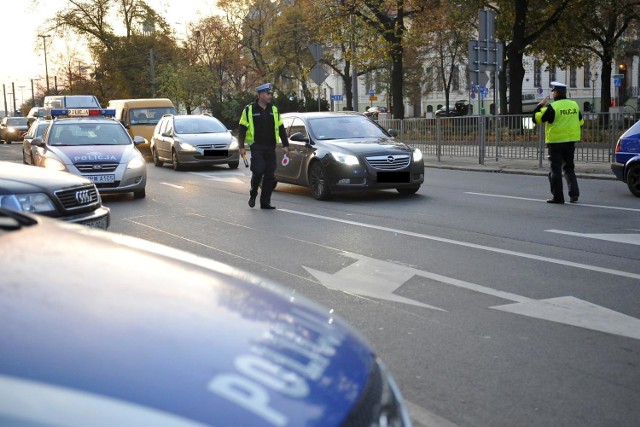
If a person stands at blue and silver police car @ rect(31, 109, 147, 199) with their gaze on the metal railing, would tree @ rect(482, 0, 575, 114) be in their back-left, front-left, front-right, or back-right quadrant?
front-left

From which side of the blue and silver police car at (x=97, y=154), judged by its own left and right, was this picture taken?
front

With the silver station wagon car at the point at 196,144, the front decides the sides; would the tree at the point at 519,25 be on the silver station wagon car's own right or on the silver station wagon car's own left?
on the silver station wagon car's own left

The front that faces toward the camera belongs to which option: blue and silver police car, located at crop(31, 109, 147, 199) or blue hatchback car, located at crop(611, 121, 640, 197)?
blue and silver police car, located at crop(31, 109, 147, 199)

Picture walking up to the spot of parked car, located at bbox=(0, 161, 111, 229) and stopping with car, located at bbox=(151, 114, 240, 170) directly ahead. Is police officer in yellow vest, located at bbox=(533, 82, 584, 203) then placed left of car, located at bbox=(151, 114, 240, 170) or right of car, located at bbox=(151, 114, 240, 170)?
right

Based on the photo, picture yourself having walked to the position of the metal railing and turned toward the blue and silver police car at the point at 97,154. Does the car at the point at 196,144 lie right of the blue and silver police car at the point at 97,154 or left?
right

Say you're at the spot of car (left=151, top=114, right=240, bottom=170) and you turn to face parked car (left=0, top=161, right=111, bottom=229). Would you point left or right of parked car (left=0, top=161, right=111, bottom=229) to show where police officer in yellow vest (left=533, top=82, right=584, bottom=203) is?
left

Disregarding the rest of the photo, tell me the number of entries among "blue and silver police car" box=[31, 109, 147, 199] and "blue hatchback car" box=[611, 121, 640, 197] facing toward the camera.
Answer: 1

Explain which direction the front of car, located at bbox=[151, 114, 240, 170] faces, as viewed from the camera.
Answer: facing the viewer and to the right of the viewer

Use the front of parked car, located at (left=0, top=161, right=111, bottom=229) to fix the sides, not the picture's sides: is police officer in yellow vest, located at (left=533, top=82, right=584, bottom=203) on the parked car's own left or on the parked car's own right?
on the parked car's own left

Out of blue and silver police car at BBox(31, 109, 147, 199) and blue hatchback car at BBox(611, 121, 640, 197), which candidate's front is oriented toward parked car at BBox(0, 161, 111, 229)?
blue and silver police car at BBox(31, 109, 147, 199)
